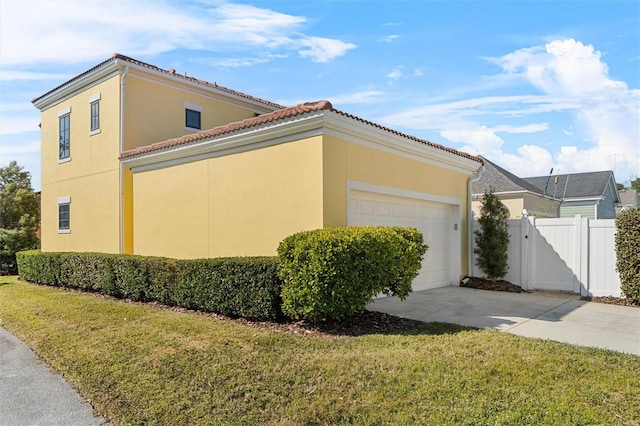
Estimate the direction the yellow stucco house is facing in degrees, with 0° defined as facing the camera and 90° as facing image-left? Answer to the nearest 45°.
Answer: approximately 315°

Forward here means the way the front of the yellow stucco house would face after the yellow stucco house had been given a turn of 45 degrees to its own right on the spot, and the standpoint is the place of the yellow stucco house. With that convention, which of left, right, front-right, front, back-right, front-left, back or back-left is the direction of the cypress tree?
left

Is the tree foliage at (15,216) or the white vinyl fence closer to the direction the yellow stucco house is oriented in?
the white vinyl fence

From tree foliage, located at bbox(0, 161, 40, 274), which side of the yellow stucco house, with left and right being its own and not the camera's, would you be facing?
back

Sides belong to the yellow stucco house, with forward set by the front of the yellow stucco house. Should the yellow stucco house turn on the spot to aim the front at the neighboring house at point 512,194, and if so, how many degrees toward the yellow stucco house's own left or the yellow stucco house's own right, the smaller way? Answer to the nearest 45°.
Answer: approximately 90° to the yellow stucco house's own left

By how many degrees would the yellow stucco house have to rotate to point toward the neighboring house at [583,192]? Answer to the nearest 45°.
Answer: approximately 90° to its left

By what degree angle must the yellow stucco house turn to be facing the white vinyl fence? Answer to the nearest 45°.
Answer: approximately 45° to its left
